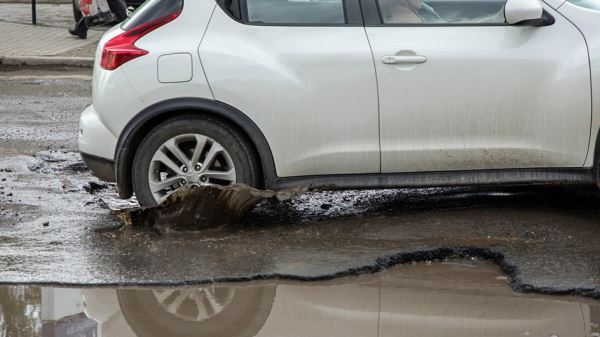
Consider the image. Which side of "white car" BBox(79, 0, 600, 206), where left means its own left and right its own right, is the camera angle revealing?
right
